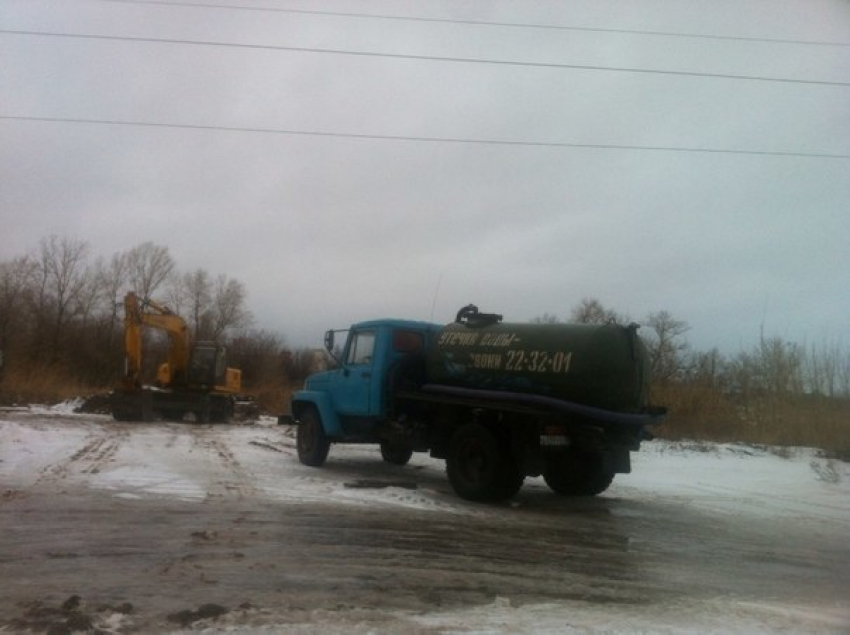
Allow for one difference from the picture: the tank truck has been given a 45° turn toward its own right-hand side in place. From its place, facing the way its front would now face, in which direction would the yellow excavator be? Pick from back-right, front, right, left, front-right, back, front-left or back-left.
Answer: front-left

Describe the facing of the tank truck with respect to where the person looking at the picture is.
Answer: facing away from the viewer and to the left of the viewer
